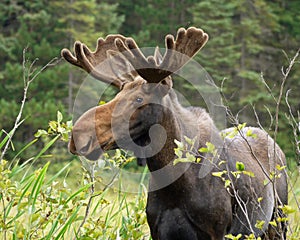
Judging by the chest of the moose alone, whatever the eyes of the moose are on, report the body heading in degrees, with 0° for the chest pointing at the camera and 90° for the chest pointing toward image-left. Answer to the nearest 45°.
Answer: approximately 45°
